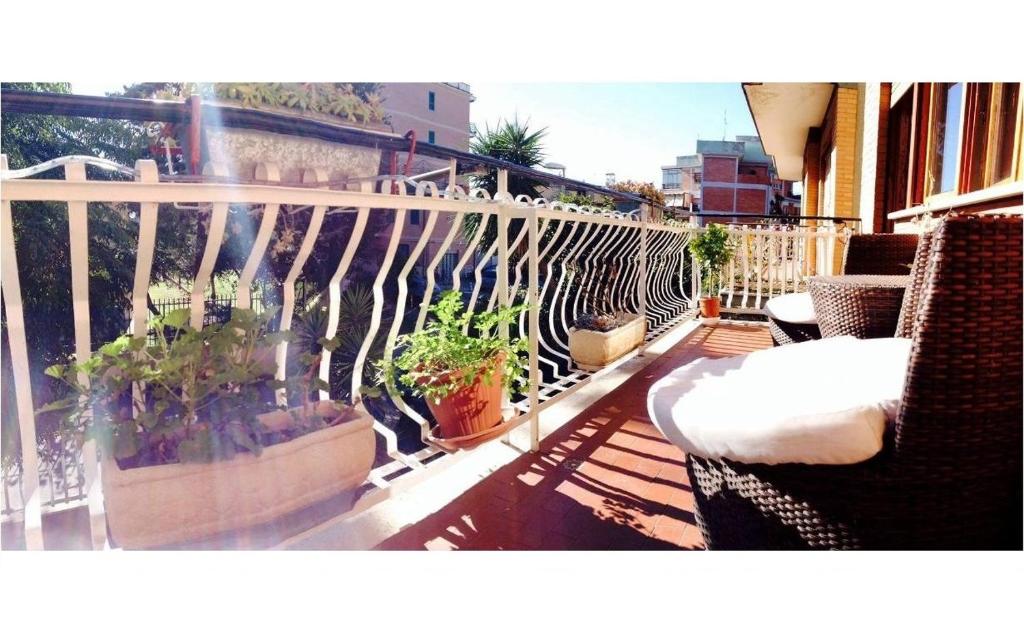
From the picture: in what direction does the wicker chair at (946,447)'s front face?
to the viewer's left

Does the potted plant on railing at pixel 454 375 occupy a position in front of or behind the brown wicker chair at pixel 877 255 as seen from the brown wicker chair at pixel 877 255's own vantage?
in front

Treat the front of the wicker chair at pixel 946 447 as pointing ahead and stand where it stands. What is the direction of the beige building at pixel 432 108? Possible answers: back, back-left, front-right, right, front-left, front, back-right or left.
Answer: front-right

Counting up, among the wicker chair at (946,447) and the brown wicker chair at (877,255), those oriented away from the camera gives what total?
0

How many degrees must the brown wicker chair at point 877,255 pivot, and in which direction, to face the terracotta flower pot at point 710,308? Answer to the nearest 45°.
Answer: approximately 90° to its right

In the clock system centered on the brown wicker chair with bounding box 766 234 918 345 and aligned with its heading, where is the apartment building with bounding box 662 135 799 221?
The apartment building is roughly at 4 o'clock from the brown wicker chair.

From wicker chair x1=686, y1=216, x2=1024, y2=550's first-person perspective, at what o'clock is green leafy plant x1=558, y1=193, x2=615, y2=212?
The green leafy plant is roughly at 2 o'clock from the wicker chair.

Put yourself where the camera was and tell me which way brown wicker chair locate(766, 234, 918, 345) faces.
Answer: facing the viewer and to the left of the viewer

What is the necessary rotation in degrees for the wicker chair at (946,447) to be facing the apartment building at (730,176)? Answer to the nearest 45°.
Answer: approximately 90° to its right
